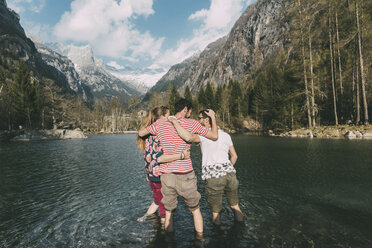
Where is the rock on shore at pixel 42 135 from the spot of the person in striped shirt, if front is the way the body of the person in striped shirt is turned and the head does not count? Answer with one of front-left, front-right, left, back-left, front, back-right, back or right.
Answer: front-left

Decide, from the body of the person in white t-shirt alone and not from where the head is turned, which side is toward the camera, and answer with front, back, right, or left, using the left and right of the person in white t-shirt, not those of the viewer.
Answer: back

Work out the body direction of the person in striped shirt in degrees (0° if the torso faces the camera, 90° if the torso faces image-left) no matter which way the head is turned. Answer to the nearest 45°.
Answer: approximately 180°

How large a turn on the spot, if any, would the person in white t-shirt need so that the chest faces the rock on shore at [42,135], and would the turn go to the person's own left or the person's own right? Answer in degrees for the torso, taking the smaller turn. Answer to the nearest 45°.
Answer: approximately 45° to the person's own left

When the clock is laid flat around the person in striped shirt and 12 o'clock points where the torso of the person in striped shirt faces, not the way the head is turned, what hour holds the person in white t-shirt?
The person in white t-shirt is roughly at 2 o'clock from the person in striped shirt.

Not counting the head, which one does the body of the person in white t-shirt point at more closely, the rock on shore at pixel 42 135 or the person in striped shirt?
the rock on shore

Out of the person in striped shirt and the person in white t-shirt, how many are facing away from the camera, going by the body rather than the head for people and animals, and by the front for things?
2
